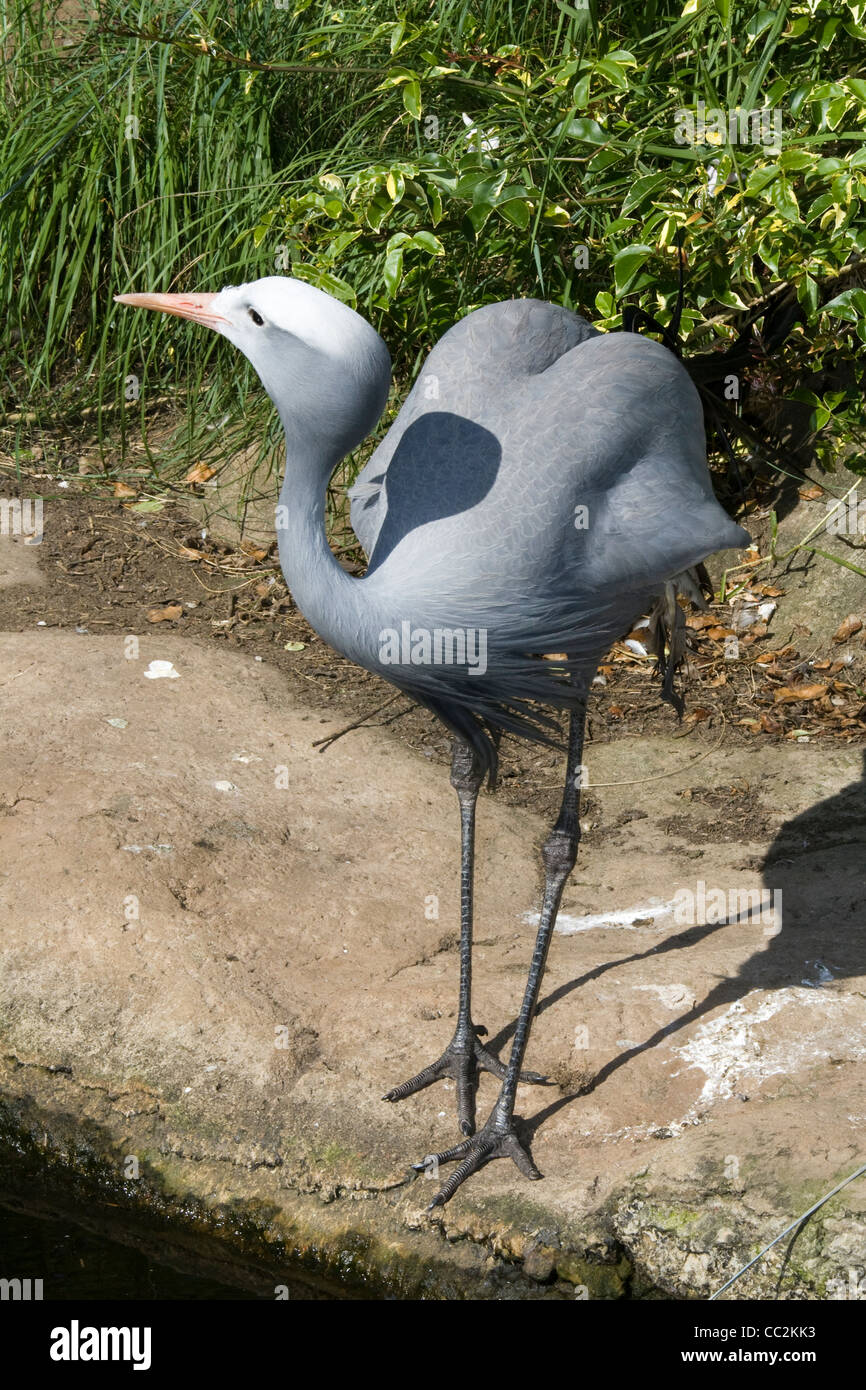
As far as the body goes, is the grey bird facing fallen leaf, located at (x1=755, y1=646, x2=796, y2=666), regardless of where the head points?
no

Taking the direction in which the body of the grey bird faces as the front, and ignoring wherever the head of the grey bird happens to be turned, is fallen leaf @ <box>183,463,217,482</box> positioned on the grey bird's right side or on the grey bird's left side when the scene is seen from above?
on the grey bird's right side

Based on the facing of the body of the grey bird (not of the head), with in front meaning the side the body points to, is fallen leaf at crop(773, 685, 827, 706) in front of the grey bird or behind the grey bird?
behind

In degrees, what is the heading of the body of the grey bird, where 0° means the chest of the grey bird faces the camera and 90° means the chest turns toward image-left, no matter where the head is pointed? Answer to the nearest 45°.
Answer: approximately 45°

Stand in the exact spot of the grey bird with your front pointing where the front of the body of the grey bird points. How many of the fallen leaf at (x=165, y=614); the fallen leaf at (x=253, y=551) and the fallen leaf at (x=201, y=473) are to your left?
0

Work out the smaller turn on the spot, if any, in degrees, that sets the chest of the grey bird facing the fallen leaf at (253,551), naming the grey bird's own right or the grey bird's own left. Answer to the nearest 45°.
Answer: approximately 135° to the grey bird's own right

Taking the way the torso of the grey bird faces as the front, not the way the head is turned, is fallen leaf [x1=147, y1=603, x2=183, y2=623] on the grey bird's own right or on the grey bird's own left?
on the grey bird's own right

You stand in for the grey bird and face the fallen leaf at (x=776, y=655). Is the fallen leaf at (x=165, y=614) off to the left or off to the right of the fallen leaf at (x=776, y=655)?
left

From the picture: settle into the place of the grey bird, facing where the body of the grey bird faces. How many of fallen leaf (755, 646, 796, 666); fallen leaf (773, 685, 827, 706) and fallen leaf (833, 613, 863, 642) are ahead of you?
0
